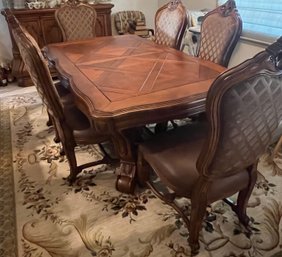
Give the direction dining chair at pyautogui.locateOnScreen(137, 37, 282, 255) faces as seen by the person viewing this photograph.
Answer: facing away from the viewer and to the left of the viewer

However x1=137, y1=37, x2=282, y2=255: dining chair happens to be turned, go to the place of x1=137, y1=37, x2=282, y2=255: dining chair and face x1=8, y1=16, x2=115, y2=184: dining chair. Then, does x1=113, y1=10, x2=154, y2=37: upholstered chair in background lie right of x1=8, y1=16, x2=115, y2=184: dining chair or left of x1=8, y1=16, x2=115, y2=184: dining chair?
right

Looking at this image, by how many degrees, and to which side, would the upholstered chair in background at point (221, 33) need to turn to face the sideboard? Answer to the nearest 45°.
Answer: approximately 90° to its right

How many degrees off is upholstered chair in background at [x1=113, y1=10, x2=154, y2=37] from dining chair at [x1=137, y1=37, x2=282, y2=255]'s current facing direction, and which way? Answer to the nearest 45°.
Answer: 0° — it already faces it

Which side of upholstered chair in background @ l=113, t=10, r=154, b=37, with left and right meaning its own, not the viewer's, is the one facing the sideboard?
right

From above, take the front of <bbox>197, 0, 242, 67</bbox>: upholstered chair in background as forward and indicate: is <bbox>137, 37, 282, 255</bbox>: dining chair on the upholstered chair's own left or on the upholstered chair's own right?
on the upholstered chair's own left

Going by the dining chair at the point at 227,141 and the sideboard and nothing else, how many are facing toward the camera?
1

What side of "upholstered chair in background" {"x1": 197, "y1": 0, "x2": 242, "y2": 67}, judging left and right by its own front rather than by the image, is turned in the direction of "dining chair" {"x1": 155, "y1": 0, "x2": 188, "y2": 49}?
right

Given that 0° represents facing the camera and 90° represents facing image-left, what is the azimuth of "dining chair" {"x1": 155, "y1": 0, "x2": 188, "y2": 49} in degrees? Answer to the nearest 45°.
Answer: approximately 45°
